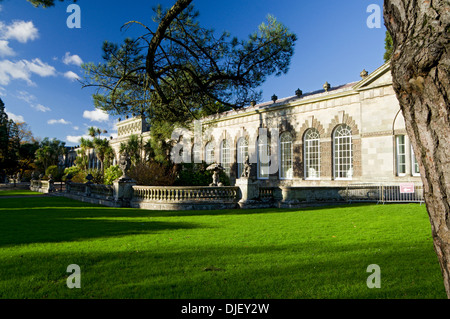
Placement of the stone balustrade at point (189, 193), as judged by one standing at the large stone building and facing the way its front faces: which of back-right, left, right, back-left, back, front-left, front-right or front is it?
front

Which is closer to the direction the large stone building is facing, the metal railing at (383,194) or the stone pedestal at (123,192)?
the stone pedestal

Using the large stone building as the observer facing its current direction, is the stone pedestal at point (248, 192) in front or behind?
in front

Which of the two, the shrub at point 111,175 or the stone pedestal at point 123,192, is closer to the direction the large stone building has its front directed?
the stone pedestal

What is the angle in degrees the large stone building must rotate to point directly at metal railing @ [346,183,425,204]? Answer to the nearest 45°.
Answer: approximately 45° to its left

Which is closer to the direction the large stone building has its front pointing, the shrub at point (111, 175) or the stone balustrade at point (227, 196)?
the stone balustrade

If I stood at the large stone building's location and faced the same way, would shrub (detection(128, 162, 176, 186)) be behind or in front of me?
in front

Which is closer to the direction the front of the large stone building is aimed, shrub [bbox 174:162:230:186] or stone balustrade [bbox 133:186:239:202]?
the stone balustrade

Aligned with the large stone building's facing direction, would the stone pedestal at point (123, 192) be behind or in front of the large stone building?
in front

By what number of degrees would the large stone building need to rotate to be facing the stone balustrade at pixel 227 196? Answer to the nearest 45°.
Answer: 0° — it already faces it

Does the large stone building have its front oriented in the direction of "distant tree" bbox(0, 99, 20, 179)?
no
